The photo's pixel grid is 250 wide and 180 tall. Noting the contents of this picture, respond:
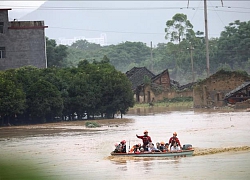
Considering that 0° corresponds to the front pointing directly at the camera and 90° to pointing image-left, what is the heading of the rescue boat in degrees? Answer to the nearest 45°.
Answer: approximately 90°
